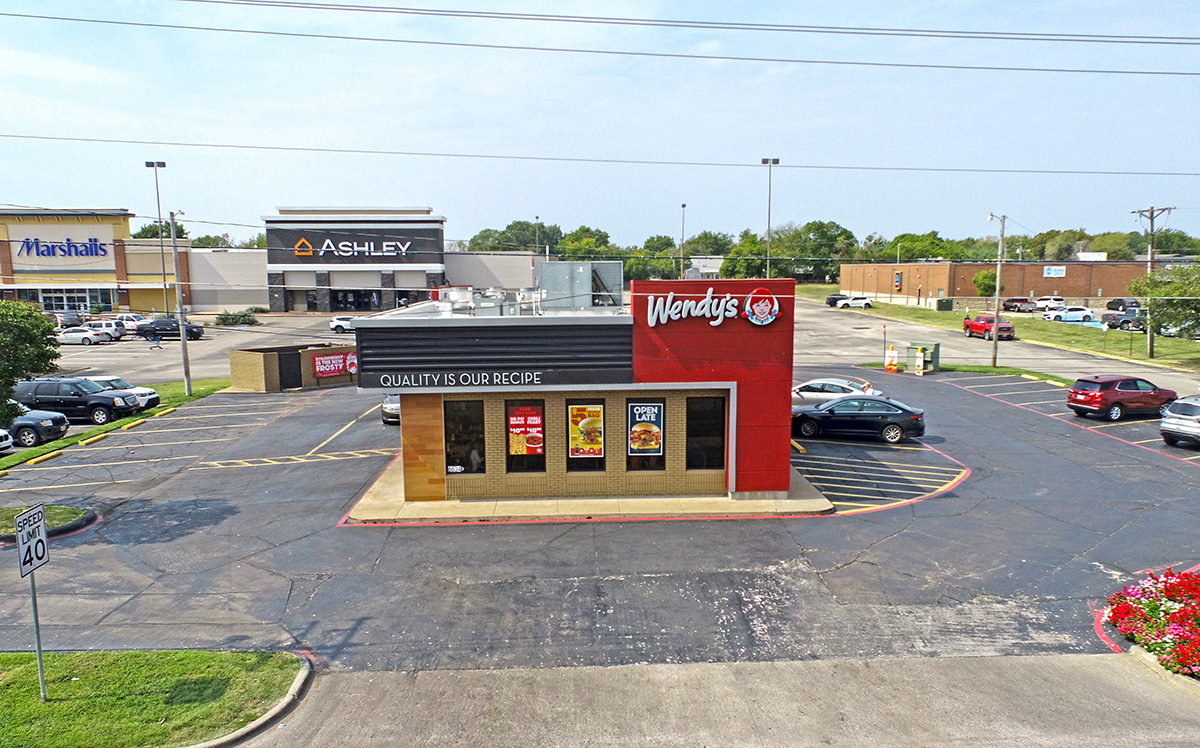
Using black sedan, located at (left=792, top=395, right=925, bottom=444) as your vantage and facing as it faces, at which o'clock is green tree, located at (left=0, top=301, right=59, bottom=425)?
The green tree is roughly at 11 o'clock from the black sedan.

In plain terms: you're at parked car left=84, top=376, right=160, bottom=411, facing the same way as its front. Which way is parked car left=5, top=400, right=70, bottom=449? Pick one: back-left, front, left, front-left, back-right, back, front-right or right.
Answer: right

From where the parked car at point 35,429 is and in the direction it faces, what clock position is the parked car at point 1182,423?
the parked car at point 1182,423 is roughly at 12 o'clock from the parked car at point 35,429.

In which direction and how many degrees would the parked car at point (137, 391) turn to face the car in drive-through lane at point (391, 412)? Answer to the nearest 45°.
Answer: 0° — it already faces it

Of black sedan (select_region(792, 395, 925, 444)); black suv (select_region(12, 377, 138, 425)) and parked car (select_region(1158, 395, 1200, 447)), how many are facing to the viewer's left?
1

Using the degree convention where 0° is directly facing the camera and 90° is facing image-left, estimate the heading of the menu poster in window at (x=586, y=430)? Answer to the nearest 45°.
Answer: approximately 0°

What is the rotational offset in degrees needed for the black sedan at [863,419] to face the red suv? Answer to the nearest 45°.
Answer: approximately 135° to its right

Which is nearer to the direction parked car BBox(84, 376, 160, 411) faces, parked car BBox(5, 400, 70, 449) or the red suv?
the red suv

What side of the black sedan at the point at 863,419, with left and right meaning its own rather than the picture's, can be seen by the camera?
left
